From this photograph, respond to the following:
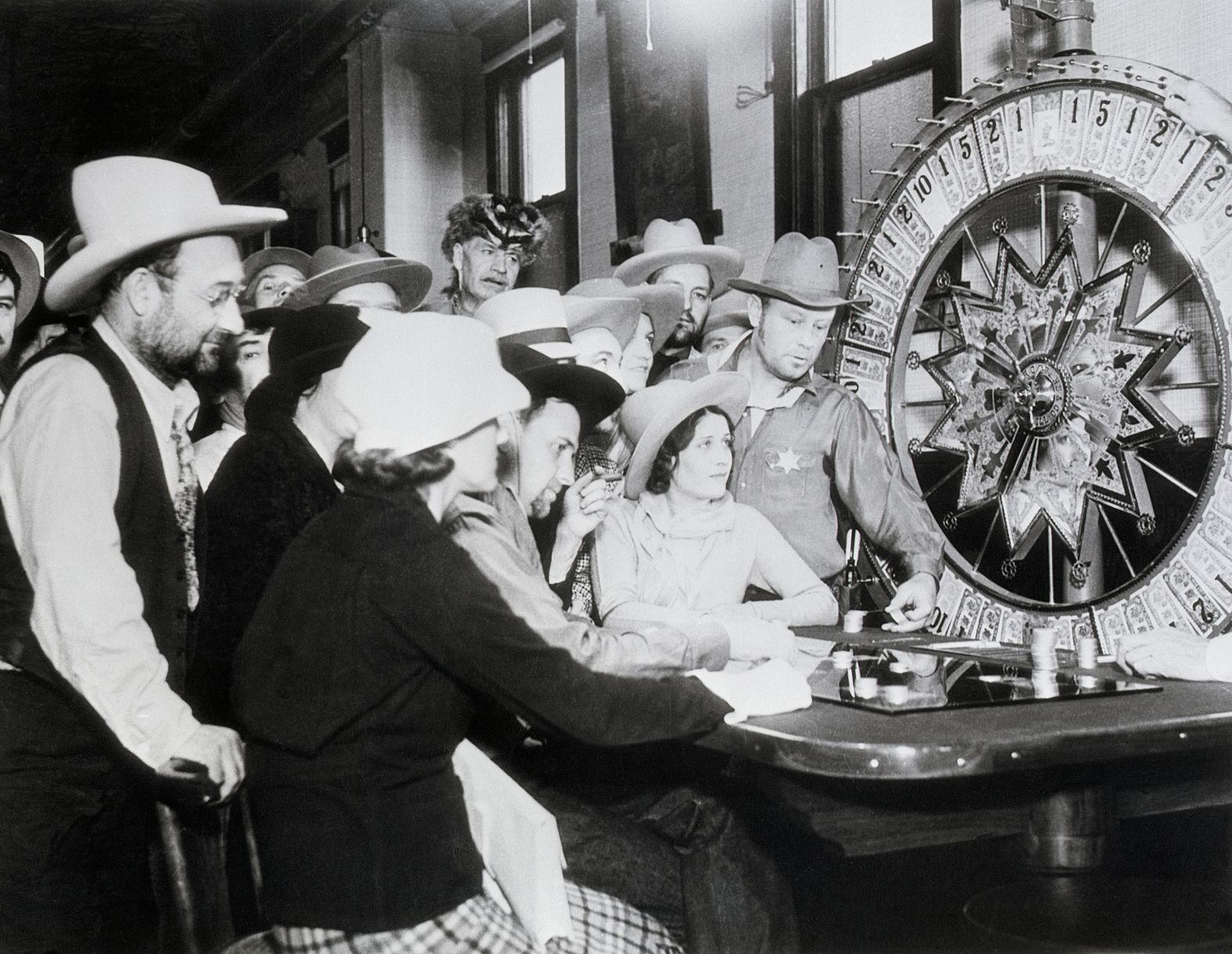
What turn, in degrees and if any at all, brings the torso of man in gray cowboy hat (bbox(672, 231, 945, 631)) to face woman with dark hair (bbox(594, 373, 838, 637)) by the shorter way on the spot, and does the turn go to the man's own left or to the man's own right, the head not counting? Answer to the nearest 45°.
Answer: approximately 45° to the man's own right

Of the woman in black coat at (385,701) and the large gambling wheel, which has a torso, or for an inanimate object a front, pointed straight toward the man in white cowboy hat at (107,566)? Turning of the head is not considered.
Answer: the large gambling wheel

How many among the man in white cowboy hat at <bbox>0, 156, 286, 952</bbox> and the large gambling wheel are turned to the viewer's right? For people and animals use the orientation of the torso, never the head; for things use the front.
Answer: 1

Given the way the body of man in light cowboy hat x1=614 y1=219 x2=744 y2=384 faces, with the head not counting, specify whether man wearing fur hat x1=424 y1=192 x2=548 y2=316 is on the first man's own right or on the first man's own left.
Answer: on the first man's own right

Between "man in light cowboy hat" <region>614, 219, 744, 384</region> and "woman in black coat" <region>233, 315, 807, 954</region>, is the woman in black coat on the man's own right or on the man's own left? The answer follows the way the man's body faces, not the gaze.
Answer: on the man's own right

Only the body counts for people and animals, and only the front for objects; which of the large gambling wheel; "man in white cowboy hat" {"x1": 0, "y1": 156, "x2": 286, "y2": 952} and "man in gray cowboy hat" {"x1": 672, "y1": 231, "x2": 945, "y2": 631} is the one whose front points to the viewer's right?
the man in white cowboy hat

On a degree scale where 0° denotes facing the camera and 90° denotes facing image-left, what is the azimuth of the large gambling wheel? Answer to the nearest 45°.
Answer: approximately 45°

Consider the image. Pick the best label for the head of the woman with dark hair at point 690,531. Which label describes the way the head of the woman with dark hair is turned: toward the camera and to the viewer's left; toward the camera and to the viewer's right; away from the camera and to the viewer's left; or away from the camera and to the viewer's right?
toward the camera and to the viewer's right

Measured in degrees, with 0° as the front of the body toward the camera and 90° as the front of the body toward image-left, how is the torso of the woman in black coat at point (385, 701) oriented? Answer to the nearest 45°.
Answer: approximately 225°

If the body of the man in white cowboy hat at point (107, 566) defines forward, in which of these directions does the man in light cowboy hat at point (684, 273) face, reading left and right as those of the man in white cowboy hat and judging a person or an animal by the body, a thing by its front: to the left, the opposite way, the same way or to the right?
to the right

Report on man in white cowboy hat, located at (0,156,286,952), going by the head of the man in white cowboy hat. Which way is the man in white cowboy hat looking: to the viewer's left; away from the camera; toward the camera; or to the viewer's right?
to the viewer's right

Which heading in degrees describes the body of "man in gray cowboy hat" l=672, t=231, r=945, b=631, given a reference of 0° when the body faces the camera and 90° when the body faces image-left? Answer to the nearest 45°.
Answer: approximately 0°
